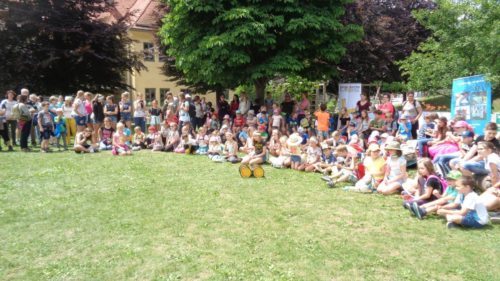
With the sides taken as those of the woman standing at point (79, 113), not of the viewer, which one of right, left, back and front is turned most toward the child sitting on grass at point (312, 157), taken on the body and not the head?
front

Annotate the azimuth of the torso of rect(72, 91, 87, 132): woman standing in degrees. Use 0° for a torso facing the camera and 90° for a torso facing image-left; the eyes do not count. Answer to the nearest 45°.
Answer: approximately 315°

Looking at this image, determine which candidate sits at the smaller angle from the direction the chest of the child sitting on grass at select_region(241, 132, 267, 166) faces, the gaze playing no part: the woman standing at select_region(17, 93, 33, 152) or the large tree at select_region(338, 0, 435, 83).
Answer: the woman standing

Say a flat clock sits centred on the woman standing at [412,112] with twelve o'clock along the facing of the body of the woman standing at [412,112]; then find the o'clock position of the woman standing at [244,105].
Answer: the woman standing at [244,105] is roughly at 2 o'clock from the woman standing at [412,112].

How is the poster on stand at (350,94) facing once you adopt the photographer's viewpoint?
facing the viewer

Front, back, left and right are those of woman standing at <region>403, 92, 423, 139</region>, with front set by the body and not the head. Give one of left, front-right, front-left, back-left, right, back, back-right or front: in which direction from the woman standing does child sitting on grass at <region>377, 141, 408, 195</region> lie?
front-left

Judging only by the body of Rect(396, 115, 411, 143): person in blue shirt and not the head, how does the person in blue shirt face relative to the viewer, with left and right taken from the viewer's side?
facing the viewer and to the left of the viewer

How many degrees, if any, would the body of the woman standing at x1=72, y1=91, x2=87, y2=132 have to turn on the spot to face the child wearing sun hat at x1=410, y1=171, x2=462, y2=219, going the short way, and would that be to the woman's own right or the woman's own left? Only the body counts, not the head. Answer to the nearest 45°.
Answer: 0° — they already face them

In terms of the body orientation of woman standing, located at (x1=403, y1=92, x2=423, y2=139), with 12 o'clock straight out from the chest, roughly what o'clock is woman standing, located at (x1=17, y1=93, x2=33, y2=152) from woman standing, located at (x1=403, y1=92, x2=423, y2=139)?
woman standing, located at (x1=17, y1=93, x2=33, y2=152) is roughly at 1 o'clock from woman standing, located at (x1=403, y1=92, x2=423, y2=139).

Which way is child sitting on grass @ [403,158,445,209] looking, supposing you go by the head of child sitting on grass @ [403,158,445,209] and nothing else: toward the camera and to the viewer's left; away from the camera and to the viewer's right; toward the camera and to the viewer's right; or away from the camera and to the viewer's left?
toward the camera and to the viewer's left

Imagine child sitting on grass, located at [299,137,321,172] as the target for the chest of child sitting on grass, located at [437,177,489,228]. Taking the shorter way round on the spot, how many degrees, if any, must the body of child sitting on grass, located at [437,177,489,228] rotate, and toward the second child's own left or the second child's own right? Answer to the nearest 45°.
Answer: approximately 45° to the second child's own right

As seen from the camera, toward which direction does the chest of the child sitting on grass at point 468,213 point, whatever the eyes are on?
to the viewer's left

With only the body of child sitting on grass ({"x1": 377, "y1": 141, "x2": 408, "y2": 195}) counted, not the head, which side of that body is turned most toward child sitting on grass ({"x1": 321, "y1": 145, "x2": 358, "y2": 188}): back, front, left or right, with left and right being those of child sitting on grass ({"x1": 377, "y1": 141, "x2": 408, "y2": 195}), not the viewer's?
right

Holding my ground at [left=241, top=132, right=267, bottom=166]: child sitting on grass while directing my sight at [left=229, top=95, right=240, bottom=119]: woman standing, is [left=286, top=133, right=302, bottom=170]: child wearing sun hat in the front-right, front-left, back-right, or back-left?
back-right

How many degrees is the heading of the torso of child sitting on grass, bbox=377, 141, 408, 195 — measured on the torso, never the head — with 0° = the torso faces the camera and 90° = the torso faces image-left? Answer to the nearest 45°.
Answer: approximately 45°
